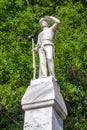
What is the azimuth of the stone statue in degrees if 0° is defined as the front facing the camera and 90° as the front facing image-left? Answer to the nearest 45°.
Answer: approximately 45°
